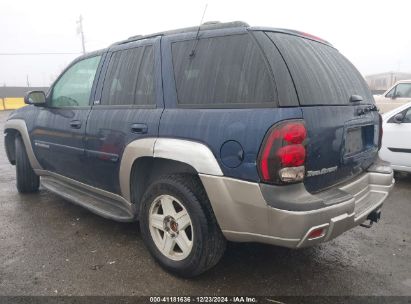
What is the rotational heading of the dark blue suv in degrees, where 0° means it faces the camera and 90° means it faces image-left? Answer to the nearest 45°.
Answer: approximately 135°

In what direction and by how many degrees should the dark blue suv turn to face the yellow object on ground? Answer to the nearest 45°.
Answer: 0° — it already faces it
